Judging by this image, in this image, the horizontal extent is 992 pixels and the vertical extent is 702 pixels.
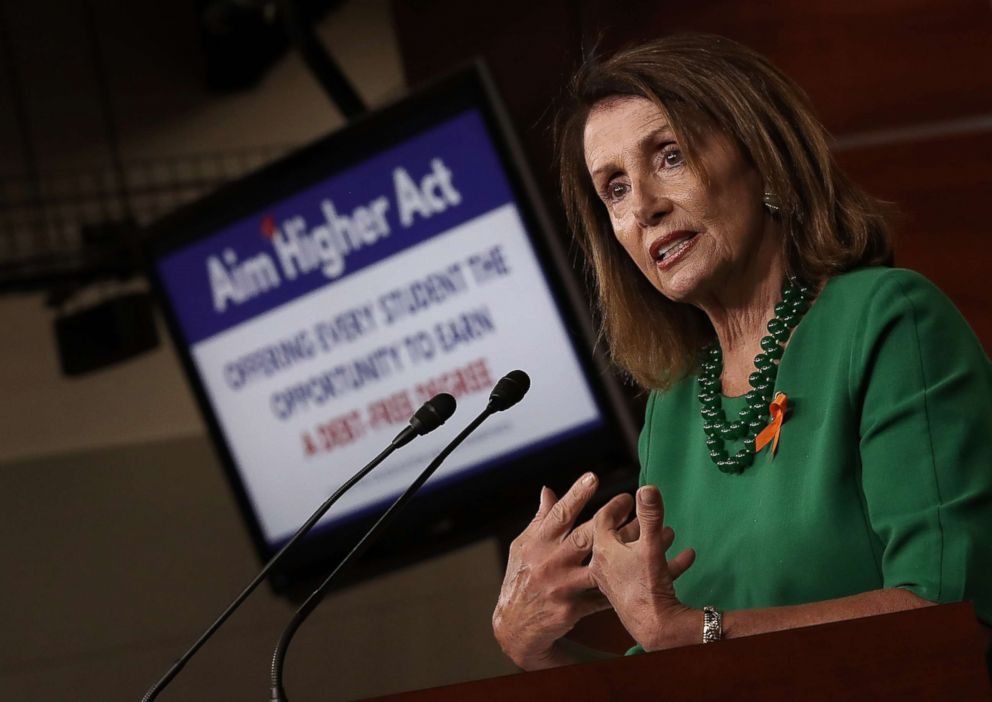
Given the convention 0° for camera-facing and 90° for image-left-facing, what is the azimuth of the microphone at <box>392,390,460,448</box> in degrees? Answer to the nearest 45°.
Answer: approximately 270°

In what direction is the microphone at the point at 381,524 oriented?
to the viewer's right

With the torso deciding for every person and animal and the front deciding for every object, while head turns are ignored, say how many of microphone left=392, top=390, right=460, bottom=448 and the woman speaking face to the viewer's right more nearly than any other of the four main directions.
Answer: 1

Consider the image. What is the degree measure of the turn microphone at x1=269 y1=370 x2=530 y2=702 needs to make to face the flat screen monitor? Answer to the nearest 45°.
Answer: approximately 90° to its left

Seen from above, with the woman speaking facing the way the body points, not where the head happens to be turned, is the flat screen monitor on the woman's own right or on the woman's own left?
on the woman's own right

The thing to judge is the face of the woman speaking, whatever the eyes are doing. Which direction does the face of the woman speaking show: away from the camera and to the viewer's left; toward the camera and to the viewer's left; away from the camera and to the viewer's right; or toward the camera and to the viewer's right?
toward the camera and to the viewer's left

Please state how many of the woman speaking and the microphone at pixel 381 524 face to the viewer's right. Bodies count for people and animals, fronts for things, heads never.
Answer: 1

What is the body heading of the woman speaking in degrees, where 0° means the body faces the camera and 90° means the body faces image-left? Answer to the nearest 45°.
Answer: approximately 45°
